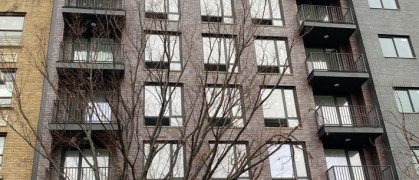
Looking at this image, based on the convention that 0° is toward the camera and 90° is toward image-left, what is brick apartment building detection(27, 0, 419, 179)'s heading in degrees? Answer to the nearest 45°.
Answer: approximately 0°
